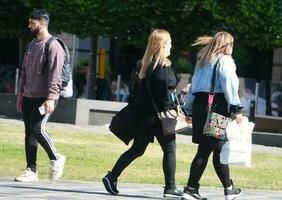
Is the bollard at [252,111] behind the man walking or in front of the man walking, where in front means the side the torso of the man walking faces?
behind

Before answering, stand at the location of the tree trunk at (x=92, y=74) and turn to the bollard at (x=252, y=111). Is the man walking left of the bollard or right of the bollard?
right

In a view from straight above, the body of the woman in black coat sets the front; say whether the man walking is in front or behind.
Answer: behind

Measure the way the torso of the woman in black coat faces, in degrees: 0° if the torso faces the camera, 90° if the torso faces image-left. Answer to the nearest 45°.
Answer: approximately 270°

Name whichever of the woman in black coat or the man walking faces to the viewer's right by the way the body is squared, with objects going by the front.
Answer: the woman in black coat

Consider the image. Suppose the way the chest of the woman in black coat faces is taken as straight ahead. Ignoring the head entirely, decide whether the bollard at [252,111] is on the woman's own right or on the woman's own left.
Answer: on the woman's own left

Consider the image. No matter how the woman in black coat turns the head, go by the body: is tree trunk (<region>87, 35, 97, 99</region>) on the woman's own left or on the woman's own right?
on the woman's own left

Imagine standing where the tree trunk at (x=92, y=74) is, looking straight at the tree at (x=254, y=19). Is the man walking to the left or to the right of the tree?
right
